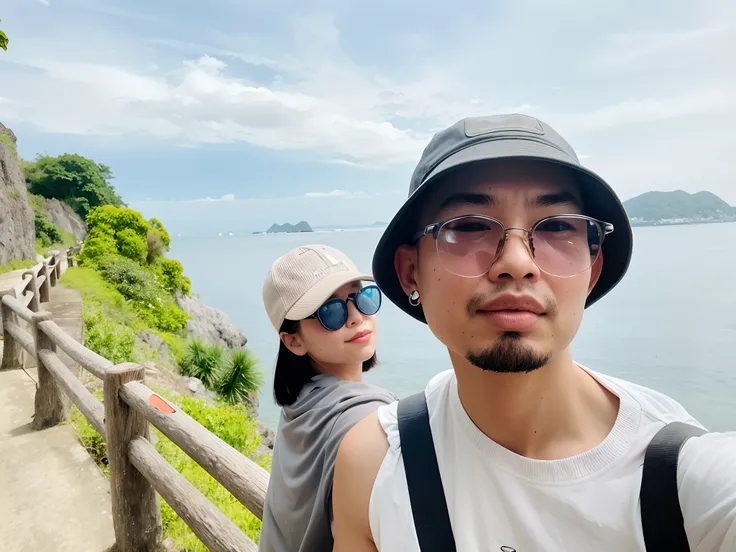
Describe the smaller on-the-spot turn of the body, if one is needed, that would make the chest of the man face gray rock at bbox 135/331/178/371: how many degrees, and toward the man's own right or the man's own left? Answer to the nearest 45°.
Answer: approximately 135° to the man's own right

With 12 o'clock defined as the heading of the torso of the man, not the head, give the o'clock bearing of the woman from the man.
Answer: The woman is roughly at 4 o'clock from the man.

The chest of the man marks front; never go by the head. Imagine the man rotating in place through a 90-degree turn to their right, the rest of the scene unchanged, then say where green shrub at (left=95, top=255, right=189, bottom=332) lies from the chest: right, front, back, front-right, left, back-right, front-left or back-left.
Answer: front-right

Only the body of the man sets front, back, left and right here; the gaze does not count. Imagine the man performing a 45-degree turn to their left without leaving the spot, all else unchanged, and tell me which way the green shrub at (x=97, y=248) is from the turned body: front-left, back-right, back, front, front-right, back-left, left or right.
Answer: back

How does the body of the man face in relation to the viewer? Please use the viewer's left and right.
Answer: facing the viewer

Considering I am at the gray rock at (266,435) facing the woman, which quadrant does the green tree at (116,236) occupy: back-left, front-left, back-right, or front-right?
back-right

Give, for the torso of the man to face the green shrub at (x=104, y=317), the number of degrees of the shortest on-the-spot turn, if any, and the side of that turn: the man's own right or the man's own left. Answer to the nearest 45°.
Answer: approximately 135° to the man's own right

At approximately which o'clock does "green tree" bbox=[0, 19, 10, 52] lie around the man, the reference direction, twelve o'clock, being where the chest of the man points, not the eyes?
The green tree is roughly at 4 o'clock from the man.

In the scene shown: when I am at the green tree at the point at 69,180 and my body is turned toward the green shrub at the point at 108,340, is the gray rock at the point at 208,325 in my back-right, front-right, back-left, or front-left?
front-left

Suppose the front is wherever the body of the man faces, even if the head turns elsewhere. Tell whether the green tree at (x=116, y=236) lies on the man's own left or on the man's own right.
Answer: on the man's own right

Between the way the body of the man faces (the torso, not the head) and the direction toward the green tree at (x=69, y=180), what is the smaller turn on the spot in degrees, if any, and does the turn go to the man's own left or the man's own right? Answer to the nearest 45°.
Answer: approximately 135° to the man's own right

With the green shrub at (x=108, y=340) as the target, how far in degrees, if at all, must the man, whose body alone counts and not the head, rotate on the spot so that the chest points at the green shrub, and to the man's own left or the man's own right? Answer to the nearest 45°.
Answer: approximately 135° to the man's own right

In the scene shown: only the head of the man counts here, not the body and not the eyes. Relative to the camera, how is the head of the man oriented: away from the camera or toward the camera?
toward the camera

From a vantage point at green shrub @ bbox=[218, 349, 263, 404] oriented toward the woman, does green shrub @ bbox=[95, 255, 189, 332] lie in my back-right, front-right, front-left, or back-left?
back-right

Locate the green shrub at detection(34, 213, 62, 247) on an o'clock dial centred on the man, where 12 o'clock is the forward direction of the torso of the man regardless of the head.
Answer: The green shrub is roughly at 4 o'clock from the man.

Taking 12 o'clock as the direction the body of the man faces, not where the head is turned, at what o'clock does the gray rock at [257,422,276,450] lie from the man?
The gray rock is roughly at 5 o'clock from the man.
